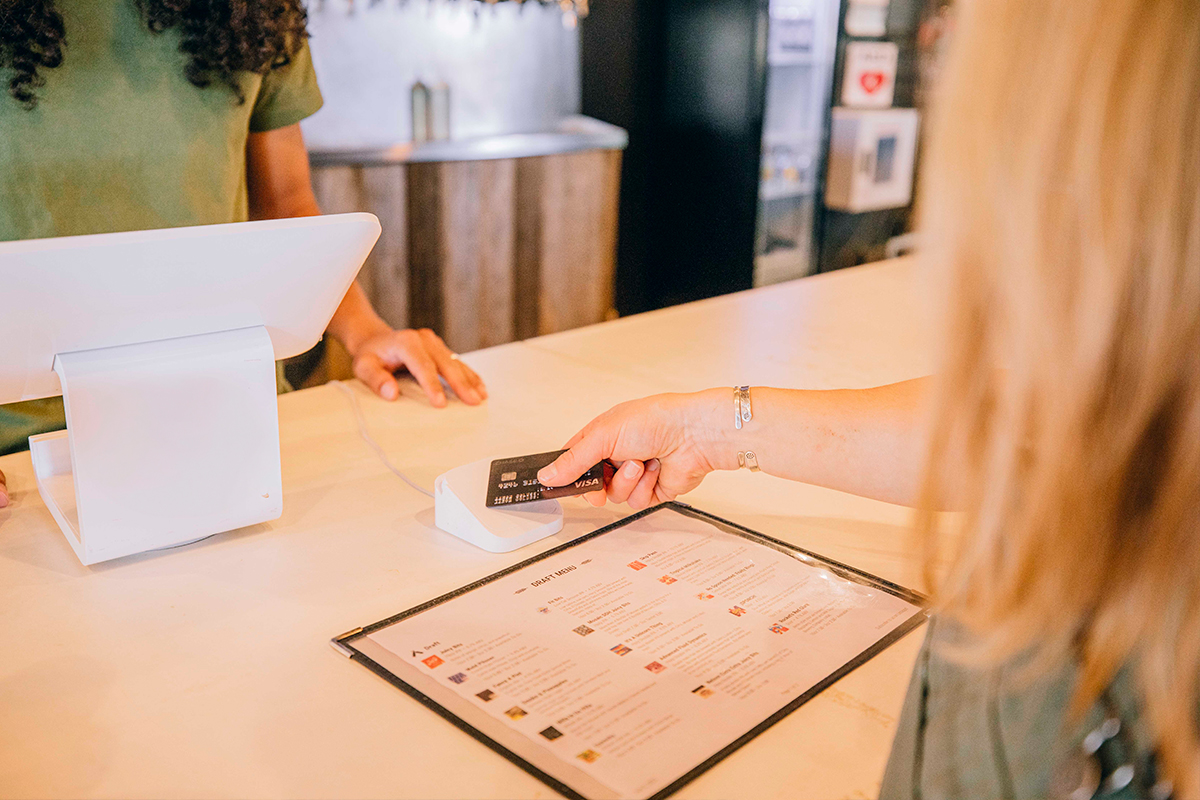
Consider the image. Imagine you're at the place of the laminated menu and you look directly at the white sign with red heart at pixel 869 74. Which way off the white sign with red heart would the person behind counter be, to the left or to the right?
left

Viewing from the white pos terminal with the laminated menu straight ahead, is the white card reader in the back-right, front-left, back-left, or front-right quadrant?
front-left

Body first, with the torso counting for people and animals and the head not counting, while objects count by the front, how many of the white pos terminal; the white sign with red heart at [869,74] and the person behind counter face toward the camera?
2

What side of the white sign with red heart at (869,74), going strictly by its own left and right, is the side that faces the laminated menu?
front

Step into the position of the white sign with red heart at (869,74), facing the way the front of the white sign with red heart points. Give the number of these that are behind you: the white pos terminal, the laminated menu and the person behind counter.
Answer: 0

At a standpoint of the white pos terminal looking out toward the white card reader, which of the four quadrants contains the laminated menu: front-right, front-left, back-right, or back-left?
front-right

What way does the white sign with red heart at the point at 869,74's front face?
toward the camera

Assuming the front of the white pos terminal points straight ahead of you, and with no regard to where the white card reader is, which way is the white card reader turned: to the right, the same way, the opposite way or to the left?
the opposite way

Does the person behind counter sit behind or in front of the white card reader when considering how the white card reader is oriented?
behind

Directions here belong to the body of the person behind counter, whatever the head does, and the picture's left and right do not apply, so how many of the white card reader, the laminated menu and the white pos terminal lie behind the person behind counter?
0

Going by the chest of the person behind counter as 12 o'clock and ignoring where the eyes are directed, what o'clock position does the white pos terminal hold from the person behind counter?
The white pos terminal is roughly at 12 o'clock from the person behind counter.

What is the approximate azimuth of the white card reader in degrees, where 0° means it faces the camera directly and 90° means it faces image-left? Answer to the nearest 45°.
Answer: approximately 315°

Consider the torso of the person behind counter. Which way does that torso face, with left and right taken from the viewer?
facing the viewer

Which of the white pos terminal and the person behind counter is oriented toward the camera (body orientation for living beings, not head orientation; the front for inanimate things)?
the person behind counter
